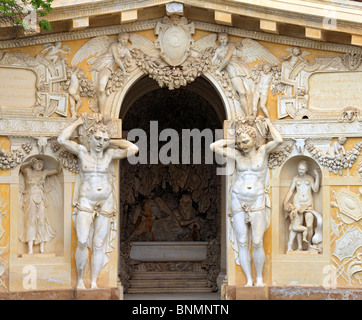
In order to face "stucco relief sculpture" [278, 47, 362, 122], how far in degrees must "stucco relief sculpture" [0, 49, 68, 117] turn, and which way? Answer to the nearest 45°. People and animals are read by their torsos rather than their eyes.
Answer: approximately 90° to its left

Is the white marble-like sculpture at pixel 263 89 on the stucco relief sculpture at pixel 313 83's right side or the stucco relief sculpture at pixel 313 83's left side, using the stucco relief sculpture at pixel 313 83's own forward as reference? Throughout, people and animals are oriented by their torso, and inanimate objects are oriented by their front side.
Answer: on its right

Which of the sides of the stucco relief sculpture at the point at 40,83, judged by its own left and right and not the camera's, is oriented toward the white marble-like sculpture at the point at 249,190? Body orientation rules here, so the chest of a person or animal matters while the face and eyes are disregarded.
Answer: left

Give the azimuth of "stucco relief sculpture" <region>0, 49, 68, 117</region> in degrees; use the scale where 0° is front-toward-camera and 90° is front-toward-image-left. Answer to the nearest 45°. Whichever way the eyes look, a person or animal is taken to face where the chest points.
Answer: approximately 0°

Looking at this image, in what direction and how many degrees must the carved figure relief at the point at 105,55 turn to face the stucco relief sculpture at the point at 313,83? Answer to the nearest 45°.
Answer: approximately 45° to its left
